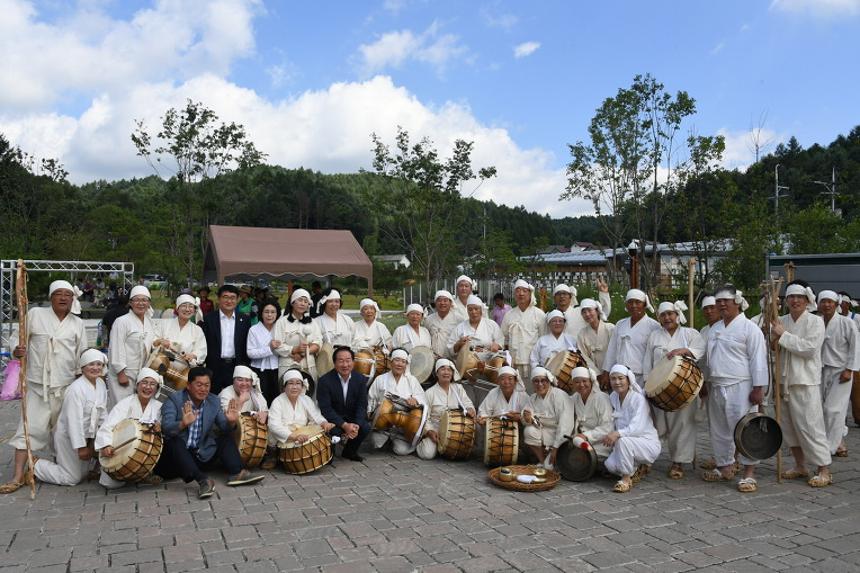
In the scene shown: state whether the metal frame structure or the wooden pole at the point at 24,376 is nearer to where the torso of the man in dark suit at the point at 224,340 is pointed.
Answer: the wooden pole

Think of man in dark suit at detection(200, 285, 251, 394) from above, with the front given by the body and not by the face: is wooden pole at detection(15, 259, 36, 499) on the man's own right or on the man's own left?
on the man's own right

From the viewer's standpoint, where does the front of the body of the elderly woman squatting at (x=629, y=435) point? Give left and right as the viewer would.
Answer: facing the viewer and to the left of the viewer

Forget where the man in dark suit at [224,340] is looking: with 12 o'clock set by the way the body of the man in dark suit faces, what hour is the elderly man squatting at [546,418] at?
The elderly man squatting is roughly at 10 o'clock from the man in dark suit.

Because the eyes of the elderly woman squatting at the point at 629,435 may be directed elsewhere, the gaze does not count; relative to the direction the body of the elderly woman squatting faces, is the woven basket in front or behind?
in front

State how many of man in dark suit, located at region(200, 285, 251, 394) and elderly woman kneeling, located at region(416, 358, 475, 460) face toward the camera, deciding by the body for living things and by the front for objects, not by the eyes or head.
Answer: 2

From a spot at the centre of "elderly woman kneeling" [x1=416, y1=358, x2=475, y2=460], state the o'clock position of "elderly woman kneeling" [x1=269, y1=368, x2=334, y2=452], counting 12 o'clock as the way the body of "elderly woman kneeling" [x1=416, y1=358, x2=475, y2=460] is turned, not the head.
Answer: "elderly woman kneeling" [x1=269, y1=368, x2=334, y2=452] is roughly at 2 o'clock from "elderly woman kneeling" [x1=416, y1=358, x2=475, y2=460].

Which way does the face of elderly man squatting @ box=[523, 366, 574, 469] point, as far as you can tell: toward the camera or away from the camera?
toward the camera

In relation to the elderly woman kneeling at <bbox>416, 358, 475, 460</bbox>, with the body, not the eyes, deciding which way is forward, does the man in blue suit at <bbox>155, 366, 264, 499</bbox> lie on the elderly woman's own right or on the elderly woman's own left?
on the elderly woman's own right

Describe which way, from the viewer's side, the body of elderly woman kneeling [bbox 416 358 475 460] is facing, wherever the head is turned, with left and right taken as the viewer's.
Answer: facing the viewer

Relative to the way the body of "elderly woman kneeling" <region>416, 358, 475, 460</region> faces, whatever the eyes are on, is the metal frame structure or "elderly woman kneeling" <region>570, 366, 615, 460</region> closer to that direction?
the elderly woman kneeling
